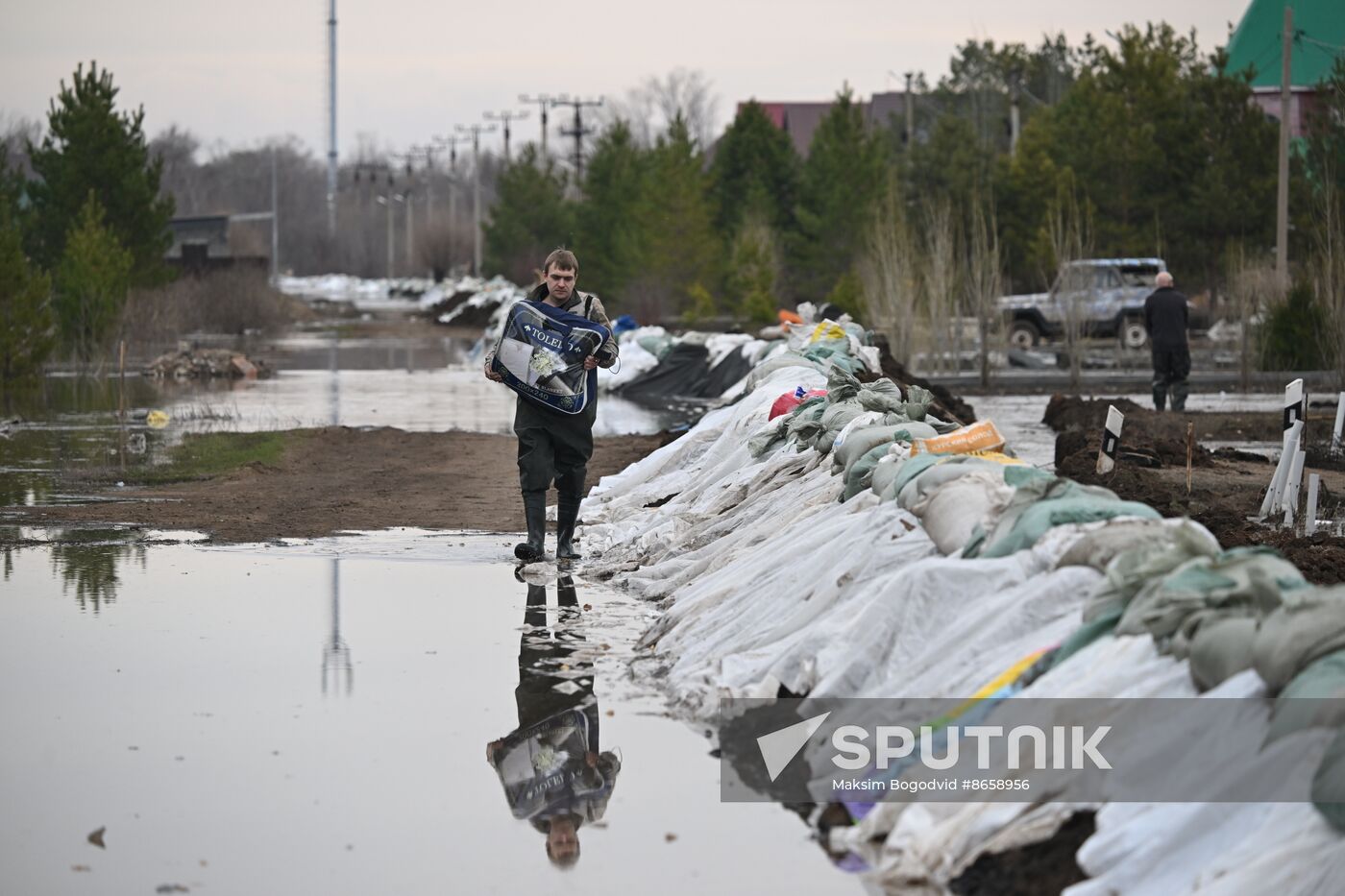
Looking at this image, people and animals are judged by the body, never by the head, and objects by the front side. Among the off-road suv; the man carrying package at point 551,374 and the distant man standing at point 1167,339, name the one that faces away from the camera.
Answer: the distant man standing

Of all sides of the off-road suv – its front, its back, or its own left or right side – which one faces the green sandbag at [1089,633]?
left

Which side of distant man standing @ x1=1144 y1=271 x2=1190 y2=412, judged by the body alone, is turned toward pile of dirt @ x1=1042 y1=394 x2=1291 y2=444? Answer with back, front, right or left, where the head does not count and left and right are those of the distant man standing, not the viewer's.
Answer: back

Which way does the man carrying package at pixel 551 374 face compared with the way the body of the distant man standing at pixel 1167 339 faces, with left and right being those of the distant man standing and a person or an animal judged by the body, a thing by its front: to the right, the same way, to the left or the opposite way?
the opposite way

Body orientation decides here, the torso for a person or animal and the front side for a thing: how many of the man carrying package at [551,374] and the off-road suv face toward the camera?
1

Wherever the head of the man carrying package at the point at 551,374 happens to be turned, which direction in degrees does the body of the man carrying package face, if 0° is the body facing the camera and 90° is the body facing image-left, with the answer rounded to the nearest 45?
approximately 0°

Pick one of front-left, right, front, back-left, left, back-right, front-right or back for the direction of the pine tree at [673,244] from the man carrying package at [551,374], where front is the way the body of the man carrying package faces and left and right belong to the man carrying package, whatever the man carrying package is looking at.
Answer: back

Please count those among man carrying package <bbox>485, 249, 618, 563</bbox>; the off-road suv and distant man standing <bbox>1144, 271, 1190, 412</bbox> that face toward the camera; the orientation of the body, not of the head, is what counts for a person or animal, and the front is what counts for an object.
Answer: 1

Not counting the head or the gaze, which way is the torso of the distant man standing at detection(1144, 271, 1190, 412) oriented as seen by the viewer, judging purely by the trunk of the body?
away from the camera

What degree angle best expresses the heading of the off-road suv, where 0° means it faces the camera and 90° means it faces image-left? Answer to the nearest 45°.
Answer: approximately 90°
